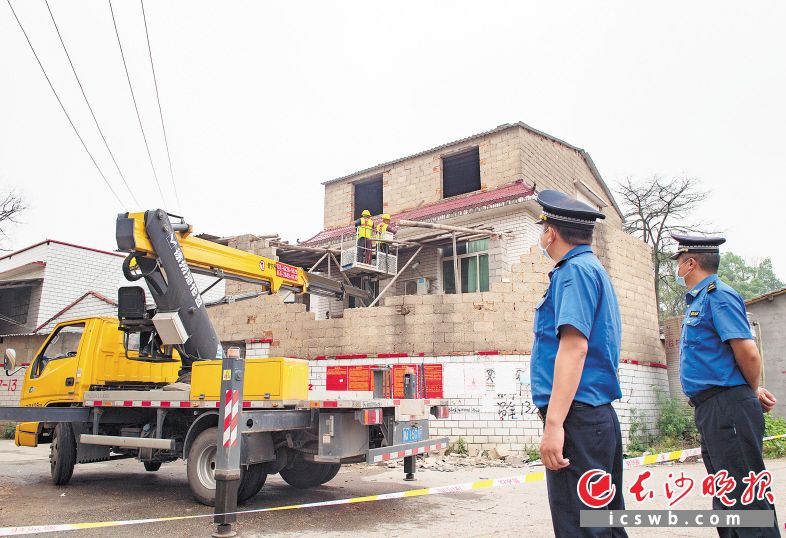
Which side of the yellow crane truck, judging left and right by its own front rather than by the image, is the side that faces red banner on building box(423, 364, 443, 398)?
right

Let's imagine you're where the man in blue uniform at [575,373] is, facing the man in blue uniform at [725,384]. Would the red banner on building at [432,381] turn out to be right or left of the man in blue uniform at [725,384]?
left

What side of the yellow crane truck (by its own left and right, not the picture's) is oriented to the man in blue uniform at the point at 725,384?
back

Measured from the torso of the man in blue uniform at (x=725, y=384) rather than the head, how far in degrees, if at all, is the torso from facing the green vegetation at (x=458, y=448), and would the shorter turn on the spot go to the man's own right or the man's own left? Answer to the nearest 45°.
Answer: approximately 45° to the man's own right

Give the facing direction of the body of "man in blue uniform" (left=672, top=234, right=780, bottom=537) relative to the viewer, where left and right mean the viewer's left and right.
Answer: facing to the left of the viewer

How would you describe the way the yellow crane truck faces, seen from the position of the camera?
facing away from the viewer and to the left of the viewer

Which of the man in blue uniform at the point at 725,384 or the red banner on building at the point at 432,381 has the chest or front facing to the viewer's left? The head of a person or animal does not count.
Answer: the man in blue uniform

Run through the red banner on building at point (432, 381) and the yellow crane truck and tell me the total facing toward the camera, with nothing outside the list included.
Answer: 1
